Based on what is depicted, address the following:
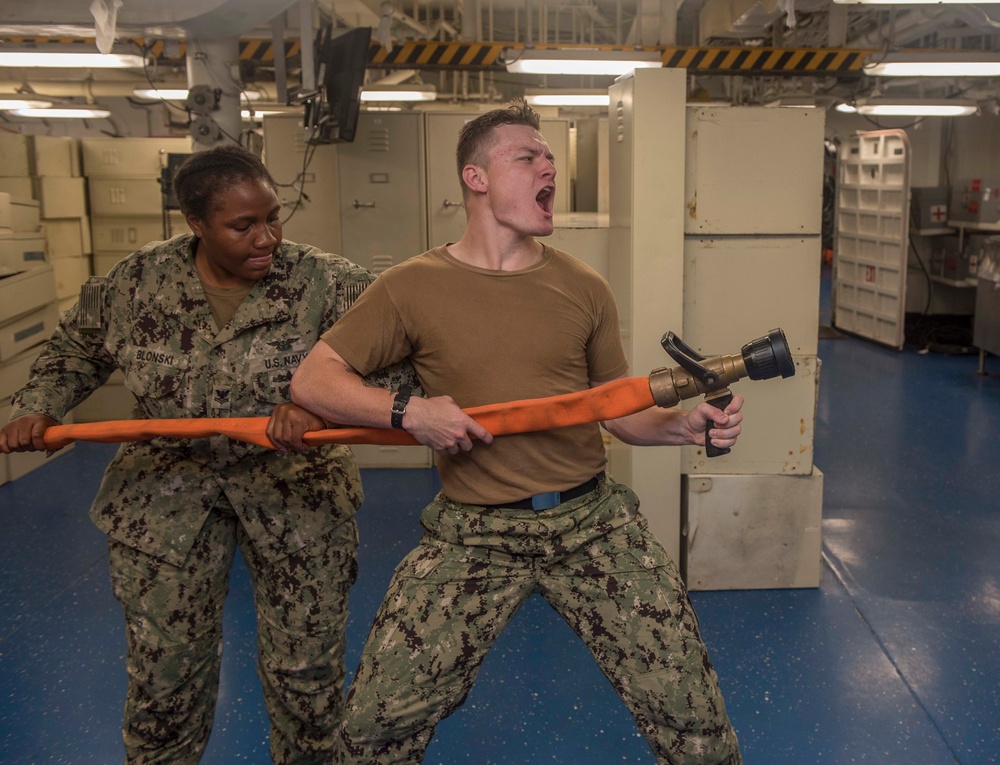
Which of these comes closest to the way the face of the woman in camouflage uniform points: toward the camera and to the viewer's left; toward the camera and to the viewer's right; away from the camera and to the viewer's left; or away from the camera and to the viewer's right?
toward the camera and to the viewer's right

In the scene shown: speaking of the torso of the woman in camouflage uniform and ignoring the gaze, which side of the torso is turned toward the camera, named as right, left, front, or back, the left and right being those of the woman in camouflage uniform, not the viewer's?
front

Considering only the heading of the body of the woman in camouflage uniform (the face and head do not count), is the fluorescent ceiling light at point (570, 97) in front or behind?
behind

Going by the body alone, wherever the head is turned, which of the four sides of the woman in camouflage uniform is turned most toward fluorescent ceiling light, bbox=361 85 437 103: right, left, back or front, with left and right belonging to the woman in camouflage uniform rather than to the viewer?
back

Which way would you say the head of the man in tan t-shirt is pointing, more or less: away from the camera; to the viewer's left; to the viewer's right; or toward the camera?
to the viewer's right

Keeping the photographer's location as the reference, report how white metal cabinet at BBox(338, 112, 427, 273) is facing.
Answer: facing the viewer

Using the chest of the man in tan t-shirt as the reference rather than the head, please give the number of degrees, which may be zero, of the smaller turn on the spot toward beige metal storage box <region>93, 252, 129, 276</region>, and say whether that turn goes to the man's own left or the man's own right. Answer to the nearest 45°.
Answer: approximately 135° to the man's own right

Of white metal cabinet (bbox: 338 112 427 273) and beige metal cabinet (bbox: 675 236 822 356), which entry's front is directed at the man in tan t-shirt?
white metal cabinet (bbox: 338 112 427 273)
